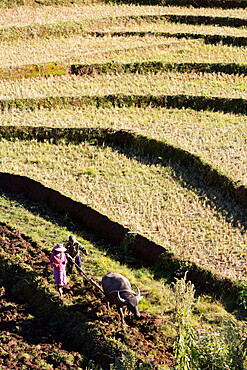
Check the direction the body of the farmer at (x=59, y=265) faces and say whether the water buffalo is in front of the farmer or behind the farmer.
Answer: in front

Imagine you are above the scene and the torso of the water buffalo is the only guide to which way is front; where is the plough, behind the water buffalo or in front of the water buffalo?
behind

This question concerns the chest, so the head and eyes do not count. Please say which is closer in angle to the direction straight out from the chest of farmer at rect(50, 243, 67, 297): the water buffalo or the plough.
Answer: the water buffalo

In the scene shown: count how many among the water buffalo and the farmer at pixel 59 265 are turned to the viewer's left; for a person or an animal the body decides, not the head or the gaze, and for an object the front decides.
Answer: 0

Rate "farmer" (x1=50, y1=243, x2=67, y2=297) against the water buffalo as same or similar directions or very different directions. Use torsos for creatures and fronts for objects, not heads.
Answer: same or similar directions

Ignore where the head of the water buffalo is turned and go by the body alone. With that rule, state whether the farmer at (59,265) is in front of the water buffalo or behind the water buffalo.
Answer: behind

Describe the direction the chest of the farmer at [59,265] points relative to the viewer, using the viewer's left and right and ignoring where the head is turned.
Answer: facing the viewer and to the right of the viewer

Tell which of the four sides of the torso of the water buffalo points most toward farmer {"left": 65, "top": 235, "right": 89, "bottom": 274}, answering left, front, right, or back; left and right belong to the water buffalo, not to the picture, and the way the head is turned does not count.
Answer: back

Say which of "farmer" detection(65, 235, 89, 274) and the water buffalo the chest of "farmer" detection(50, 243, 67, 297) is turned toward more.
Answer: the water buffalo
